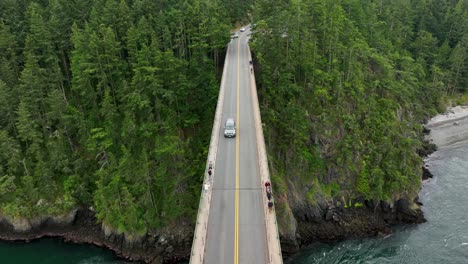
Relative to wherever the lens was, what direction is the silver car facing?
facing the viewer
